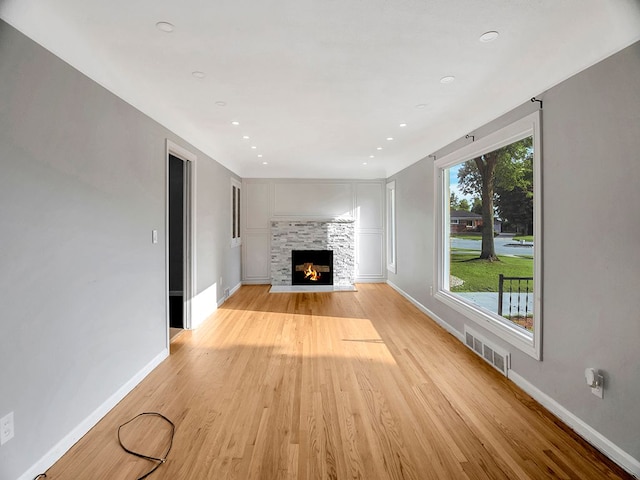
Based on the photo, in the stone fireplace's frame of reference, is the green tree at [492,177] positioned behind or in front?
behind

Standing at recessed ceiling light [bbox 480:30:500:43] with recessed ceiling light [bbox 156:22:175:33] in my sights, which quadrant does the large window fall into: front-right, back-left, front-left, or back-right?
back-right

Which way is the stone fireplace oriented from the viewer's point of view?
toward the camera

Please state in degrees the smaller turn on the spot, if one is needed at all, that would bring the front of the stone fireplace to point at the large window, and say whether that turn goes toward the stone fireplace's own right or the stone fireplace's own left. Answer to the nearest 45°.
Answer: approximately 45° to the stone fireplace's own left

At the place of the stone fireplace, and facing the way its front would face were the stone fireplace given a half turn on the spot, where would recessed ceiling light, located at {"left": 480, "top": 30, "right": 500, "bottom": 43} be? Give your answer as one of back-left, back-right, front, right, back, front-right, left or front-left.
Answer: back

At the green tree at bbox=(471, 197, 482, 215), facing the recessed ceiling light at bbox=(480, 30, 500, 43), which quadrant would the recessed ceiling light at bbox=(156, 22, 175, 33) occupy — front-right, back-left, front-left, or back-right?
front-right

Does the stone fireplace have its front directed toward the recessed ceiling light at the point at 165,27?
yes

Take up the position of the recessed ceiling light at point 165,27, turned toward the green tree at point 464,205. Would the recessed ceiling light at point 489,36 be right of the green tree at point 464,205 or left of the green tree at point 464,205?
right
